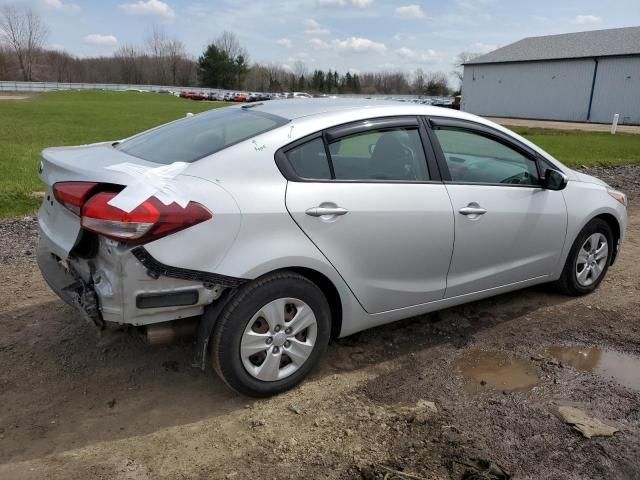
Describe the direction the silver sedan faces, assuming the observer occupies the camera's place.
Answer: facing away from the viewer and to the right of the viewer
